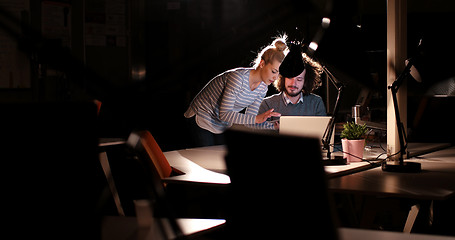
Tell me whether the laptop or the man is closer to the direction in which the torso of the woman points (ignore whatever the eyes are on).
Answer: the laptop

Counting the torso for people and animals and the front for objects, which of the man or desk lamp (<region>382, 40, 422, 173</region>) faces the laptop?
the man

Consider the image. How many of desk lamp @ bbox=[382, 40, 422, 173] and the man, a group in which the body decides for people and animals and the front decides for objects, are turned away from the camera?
0

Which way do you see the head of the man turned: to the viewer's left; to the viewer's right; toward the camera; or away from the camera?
toward the camera

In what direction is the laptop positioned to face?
away from the camera

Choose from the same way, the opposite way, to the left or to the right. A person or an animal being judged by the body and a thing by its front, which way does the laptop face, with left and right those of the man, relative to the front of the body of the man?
the opposite way

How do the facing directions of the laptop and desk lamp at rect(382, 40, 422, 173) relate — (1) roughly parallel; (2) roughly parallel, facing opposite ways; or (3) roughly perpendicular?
roughly perpendicular

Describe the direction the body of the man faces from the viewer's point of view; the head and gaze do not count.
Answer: toward the camera

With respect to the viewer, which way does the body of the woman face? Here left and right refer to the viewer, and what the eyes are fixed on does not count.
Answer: facing the viewer and to the right of the viewer

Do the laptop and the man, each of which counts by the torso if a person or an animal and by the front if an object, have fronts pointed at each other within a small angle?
yes

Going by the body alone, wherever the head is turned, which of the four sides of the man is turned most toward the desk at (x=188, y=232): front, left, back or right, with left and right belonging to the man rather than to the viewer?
front

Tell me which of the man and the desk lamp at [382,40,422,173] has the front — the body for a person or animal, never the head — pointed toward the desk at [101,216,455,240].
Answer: the man

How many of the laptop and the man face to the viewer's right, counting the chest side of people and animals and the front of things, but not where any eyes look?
0

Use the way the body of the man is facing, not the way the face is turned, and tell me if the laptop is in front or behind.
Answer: in front

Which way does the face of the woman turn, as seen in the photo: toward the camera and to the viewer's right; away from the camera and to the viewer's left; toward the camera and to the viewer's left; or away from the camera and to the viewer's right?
toward the camera and to the viewer's right
